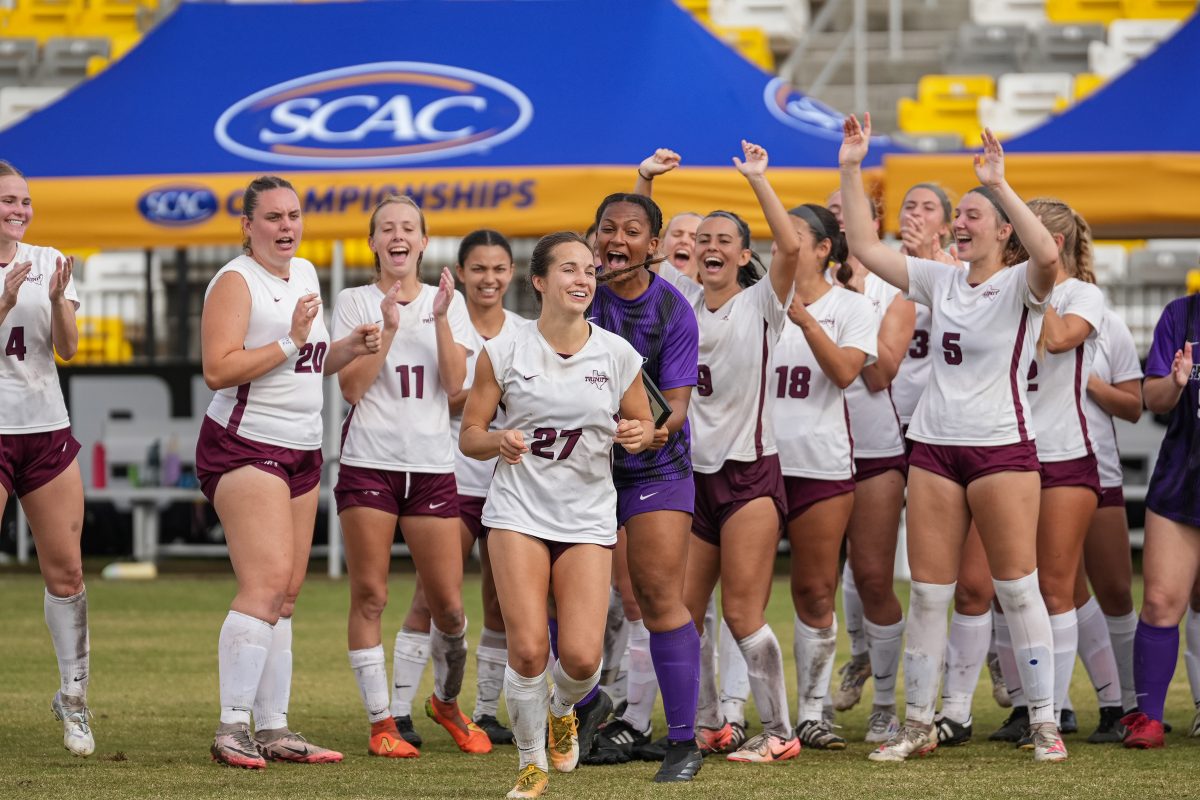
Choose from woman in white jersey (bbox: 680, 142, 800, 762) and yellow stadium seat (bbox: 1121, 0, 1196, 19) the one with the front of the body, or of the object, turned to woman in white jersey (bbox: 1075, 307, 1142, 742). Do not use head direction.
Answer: the yellow stadium seat

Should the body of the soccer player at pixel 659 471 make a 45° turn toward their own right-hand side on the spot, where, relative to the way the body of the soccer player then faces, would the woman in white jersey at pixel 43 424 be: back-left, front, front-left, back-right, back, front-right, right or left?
front

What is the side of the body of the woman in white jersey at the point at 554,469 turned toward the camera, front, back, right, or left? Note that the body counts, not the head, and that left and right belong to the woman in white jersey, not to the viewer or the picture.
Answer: front

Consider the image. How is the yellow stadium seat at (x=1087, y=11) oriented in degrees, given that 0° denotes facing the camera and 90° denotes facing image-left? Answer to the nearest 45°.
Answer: approximately 0°

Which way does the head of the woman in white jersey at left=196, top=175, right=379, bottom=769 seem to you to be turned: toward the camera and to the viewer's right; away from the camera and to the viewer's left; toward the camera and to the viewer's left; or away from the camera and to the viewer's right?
toward the camera and to the viewer's right

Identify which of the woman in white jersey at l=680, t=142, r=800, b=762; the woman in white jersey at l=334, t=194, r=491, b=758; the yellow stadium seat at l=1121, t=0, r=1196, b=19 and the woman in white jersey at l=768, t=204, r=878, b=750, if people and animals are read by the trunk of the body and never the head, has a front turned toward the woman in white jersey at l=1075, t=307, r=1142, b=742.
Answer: the yellow stadium seat

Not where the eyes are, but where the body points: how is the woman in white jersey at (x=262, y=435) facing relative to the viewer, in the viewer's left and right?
facing the viewer and to the right of the viewer

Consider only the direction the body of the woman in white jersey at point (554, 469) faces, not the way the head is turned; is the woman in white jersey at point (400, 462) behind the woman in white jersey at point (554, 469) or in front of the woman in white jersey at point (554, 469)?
behind

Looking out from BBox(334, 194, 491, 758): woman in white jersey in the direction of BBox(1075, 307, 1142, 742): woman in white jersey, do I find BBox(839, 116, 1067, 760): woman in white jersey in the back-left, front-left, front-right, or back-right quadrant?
front-right

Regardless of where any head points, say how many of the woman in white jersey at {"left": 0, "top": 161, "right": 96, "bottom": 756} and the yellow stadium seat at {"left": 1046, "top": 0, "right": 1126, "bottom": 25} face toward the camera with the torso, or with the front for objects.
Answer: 2

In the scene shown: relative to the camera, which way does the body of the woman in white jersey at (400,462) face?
toward the camera

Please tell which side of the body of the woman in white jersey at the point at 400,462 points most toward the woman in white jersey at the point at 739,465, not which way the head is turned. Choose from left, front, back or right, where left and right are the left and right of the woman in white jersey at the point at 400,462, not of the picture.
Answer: left
